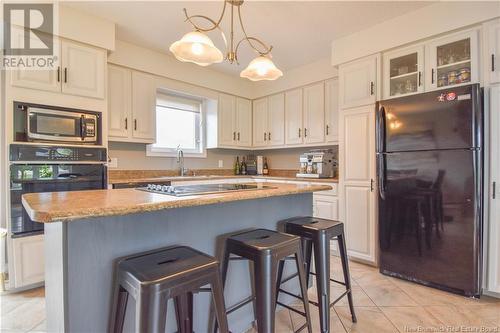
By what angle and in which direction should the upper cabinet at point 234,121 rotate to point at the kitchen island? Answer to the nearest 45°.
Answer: approximately 45° to its right

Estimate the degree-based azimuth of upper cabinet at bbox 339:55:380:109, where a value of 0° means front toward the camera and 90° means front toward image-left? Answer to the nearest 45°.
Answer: approximately 45°

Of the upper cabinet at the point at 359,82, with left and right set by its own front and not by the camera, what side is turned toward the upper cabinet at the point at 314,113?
right

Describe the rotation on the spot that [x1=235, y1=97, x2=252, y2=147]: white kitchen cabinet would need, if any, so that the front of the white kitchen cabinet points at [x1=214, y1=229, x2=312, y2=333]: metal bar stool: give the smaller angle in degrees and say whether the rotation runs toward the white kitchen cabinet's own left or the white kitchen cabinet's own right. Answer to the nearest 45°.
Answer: approximately 45° to the white kitchen cabinet's own right

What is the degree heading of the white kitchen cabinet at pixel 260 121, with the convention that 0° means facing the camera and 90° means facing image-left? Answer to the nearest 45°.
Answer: approximately 45°

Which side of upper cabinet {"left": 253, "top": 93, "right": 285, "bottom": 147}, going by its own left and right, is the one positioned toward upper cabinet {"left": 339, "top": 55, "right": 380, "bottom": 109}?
left
